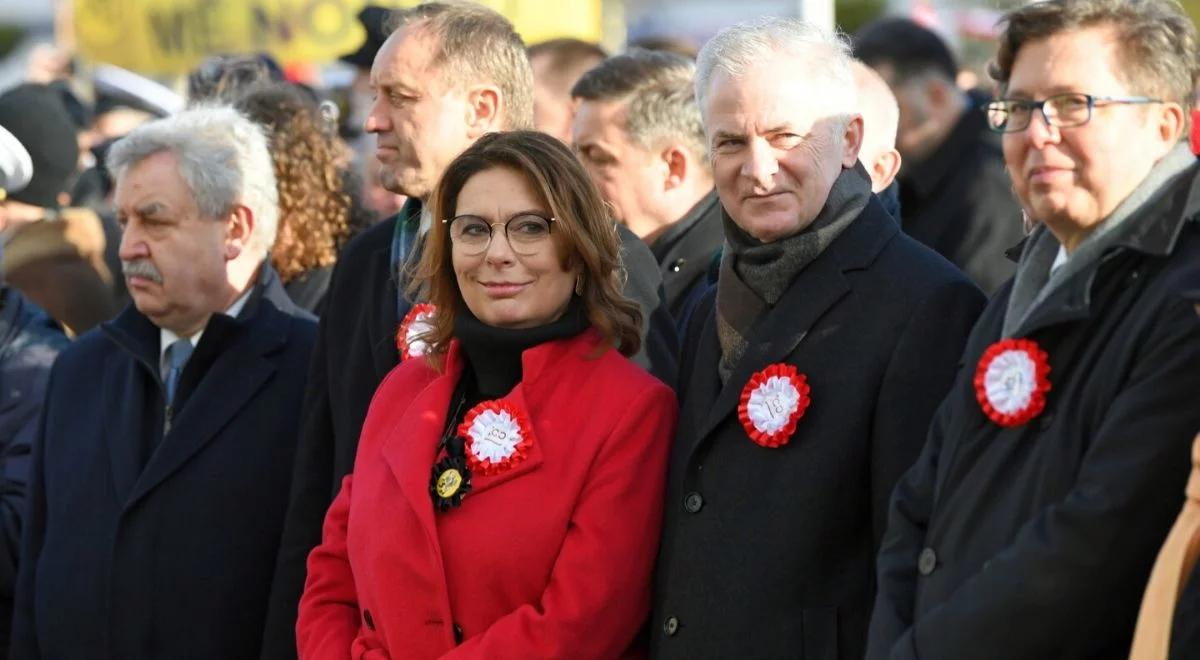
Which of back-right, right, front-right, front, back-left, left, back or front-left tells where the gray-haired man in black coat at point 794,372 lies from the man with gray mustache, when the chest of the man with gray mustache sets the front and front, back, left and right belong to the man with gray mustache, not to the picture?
left

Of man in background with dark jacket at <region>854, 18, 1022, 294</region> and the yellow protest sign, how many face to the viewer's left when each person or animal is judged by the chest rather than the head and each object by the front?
1

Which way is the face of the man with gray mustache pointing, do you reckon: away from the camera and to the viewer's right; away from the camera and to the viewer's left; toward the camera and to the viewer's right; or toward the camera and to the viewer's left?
toward the camera and to the viewer's left

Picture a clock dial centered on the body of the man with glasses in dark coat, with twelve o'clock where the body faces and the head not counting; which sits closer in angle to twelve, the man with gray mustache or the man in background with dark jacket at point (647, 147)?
the man with gray mustache

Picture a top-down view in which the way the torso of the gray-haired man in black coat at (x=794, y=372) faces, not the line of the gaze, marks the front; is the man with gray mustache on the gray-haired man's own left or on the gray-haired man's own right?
on the gray-haired man's own right

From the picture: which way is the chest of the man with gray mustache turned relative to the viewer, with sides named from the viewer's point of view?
facing the viewer and to the left of the viewer

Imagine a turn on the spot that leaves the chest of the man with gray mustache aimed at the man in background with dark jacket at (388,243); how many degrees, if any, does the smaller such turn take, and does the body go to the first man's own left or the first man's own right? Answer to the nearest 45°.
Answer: approximately 90° to the first man's own left

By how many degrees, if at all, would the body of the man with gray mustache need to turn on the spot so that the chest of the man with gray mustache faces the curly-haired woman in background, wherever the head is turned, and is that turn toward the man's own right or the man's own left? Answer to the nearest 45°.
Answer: approximately 180°

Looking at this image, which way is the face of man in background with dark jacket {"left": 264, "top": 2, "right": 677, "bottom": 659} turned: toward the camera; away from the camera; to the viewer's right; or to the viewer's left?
to the viewer's left

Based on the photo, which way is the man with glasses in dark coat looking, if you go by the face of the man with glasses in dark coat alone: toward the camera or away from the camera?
toward the camera

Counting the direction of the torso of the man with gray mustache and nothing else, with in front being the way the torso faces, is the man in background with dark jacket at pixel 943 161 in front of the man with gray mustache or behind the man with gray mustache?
behind

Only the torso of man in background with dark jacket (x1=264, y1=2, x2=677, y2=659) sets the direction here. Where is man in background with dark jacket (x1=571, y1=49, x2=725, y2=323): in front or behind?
behind

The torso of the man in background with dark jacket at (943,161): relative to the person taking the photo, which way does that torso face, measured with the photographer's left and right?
facing to the left of the viewer

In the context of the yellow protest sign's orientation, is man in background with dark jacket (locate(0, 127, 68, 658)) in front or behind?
in front

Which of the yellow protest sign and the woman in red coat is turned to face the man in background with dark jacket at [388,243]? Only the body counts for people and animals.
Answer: the yellow protest sign

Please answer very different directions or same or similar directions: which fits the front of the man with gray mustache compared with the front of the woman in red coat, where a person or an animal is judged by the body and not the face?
same or similar directions
